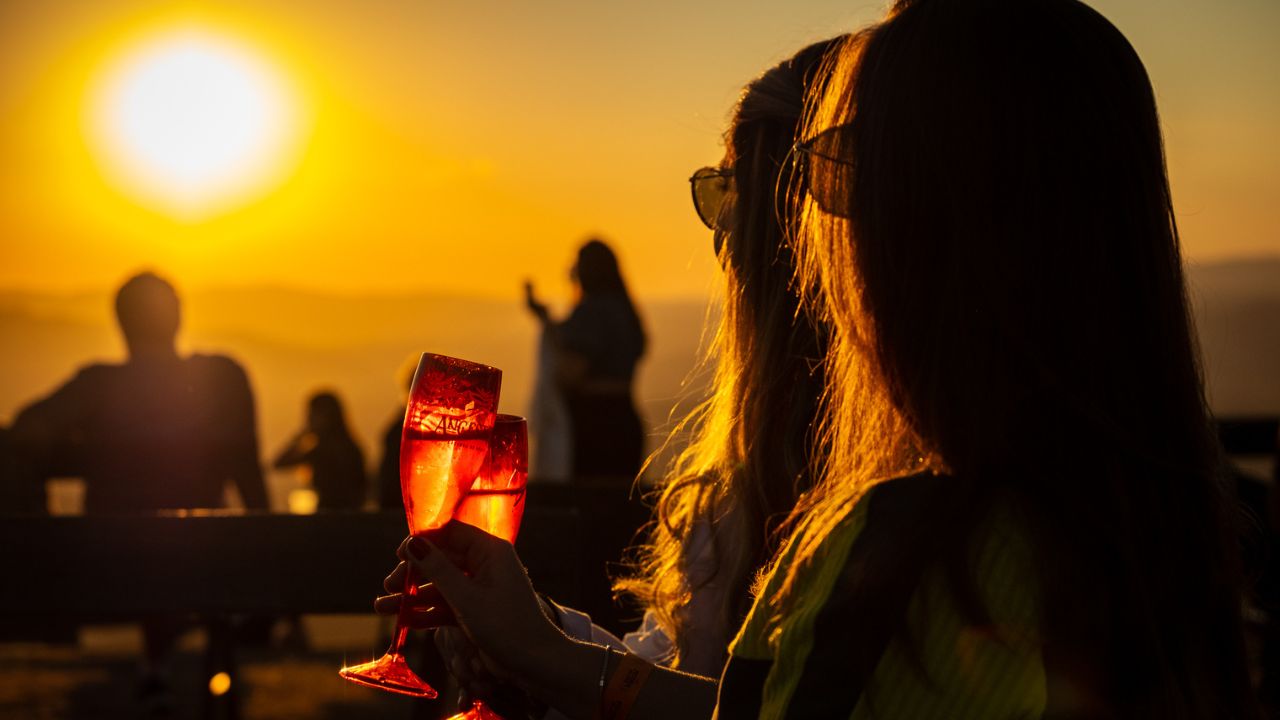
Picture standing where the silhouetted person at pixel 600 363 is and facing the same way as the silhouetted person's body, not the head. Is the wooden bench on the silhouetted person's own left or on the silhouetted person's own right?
on the silhouetted person's own left

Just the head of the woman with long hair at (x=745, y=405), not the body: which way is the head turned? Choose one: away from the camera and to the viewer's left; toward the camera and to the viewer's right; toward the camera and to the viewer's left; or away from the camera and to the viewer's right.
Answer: away from the camera and to the viewer's left

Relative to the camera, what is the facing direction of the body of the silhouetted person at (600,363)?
to the viewer's left

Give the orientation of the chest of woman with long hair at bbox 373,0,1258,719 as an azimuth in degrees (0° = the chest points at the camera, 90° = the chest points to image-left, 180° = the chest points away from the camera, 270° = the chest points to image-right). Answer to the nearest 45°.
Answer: approximately 135°

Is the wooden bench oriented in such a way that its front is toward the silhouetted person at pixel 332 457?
yes

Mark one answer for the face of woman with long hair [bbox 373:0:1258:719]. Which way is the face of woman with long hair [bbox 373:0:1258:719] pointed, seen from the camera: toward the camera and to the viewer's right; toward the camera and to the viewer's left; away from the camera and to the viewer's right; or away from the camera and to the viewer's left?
away from the camera and to the viewer's left

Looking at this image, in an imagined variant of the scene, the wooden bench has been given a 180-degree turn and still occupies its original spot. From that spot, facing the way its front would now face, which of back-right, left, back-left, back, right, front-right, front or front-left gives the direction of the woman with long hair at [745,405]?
front-left

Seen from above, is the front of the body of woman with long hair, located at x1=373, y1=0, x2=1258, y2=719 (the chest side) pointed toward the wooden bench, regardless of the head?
yes

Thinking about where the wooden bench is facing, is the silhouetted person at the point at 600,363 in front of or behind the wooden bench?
in front

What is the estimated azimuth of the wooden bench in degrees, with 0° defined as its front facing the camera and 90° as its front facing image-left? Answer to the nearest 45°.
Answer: approximately 180°

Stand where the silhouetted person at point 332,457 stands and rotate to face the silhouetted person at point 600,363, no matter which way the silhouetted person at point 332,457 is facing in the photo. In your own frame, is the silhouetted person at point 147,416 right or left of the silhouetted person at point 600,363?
right

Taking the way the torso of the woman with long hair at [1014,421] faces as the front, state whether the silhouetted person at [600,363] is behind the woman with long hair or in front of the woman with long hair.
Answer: in front

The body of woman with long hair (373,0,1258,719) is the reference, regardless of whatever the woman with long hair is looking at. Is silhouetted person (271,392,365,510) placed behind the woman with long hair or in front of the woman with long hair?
in front

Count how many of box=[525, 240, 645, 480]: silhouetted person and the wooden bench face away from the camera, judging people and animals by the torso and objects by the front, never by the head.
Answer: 1

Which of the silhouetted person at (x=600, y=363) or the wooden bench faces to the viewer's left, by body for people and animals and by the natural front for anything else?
the silhouetted person

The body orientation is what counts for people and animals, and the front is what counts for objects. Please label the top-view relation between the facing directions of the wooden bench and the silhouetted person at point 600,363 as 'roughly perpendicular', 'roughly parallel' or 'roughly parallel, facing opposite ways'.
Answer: roughly perpendicular

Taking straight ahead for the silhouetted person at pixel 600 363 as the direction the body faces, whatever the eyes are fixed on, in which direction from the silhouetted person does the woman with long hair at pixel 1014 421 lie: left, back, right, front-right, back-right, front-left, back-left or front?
left

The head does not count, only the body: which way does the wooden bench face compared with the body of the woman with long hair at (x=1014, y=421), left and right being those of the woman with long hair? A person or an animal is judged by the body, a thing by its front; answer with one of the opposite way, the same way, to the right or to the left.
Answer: the same way
